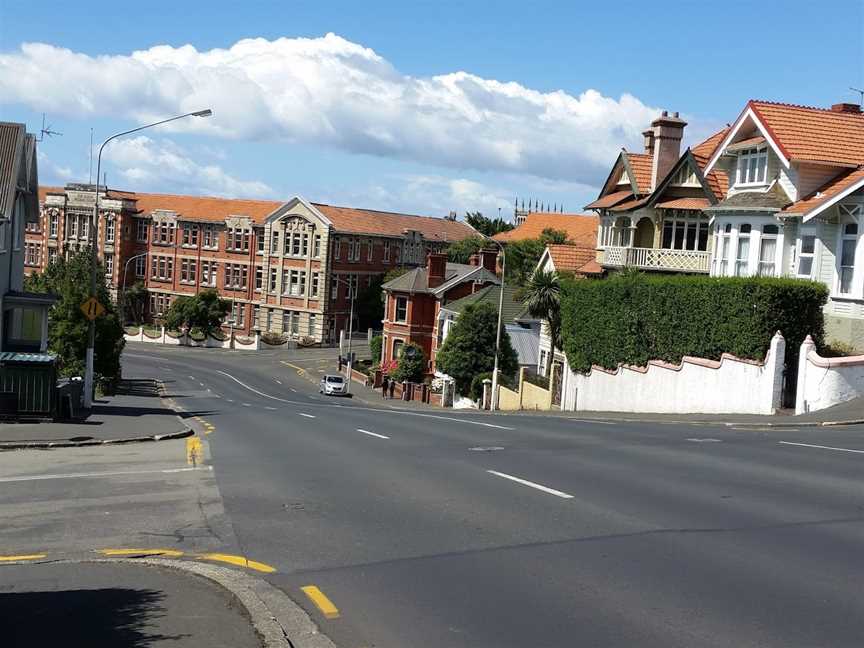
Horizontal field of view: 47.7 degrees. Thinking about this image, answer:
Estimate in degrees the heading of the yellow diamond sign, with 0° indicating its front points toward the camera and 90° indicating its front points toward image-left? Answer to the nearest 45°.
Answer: approximately 0°

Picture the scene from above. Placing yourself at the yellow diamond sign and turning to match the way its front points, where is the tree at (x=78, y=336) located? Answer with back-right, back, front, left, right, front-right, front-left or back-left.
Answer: back

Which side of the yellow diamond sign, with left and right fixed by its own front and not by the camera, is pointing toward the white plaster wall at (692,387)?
left

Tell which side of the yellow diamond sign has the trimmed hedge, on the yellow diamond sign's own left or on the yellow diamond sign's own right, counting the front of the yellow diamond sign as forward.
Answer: on the yellow diamond sign's own left

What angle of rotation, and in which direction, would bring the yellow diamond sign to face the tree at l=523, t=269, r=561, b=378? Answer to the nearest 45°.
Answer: approximately 135° to its left

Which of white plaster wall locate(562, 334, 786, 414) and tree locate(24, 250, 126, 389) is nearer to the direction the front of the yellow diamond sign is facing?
the white plaster wall
